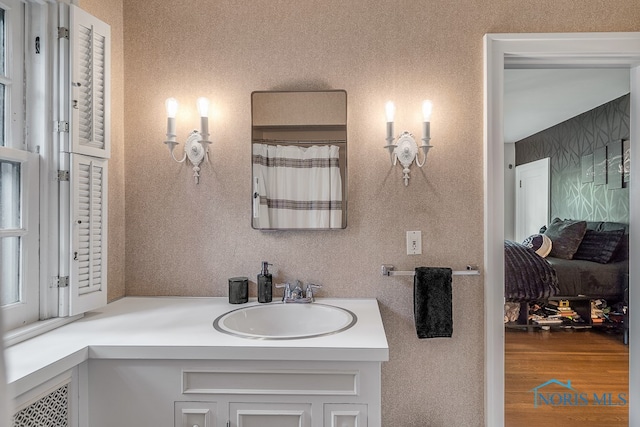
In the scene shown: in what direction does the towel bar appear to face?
toward the camera

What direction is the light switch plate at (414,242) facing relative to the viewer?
toward the camera

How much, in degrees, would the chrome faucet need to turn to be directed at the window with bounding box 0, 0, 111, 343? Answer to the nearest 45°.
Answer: approximately 90° to its right

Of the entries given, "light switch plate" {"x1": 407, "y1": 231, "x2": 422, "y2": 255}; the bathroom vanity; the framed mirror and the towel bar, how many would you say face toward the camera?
4

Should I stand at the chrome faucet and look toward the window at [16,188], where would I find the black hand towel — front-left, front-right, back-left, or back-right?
back-left

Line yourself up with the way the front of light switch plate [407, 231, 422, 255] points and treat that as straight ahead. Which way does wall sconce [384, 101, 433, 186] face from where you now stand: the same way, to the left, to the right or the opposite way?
the same way

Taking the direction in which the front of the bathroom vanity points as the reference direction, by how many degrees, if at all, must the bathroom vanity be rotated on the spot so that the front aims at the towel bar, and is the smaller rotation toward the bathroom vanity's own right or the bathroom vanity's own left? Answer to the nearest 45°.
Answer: approximately 90° to the bathroom vanity's own left

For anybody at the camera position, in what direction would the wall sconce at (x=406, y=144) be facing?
facing the viewer

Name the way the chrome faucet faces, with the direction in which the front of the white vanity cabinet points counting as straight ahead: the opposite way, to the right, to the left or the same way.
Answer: the same way

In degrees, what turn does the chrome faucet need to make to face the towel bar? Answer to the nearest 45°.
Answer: approximately 90° to its left
